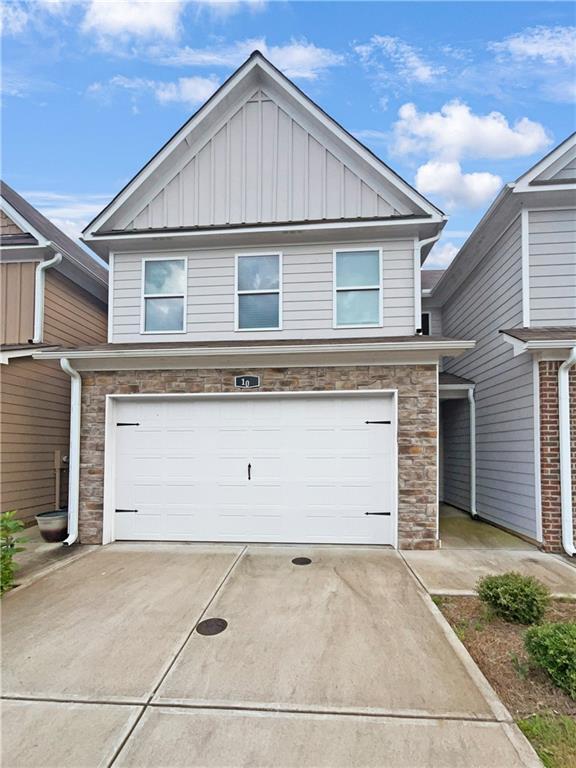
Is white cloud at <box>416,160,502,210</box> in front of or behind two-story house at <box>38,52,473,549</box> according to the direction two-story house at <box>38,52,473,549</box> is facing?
behind

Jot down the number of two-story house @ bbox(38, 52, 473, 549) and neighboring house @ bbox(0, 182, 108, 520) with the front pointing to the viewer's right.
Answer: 0

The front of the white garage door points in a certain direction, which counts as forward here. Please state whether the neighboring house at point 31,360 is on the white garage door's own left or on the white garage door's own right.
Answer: on the white garage door's own right

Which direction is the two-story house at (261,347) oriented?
toward the camera

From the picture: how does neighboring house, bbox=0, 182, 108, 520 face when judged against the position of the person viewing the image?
facing the viewer and to the left of the viewer
